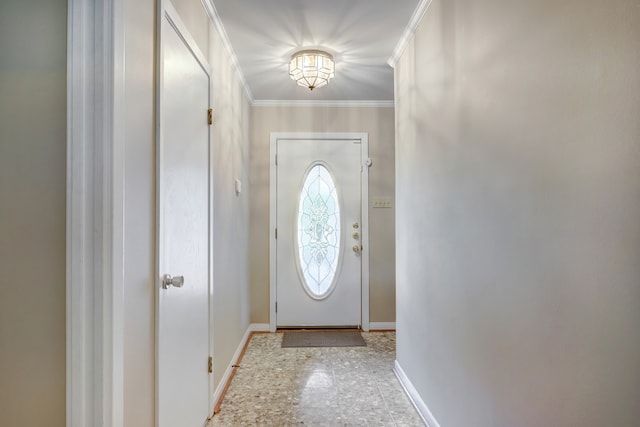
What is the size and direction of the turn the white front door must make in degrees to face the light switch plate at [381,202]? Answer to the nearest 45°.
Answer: approximately 90° to its left

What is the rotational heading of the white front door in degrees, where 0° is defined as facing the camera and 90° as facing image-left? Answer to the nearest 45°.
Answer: approximately 0°

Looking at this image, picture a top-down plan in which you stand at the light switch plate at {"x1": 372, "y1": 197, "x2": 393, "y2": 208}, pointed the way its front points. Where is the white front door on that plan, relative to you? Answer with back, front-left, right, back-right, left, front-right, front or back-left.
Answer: right

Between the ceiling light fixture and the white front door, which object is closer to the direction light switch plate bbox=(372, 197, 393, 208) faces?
the ceiling light fixture

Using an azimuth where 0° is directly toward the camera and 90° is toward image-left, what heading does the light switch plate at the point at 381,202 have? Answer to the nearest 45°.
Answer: approximately 0°

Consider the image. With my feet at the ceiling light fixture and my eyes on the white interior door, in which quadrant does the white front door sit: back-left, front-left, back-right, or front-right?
back-right

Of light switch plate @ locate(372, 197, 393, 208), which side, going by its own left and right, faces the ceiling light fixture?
front

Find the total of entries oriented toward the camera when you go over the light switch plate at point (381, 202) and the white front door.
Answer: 2

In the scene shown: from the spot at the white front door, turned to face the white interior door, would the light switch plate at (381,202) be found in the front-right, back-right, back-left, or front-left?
back-left

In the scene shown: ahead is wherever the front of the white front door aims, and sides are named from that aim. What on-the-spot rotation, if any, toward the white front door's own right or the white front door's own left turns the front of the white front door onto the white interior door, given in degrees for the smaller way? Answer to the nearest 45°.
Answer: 0° — it already faces it
